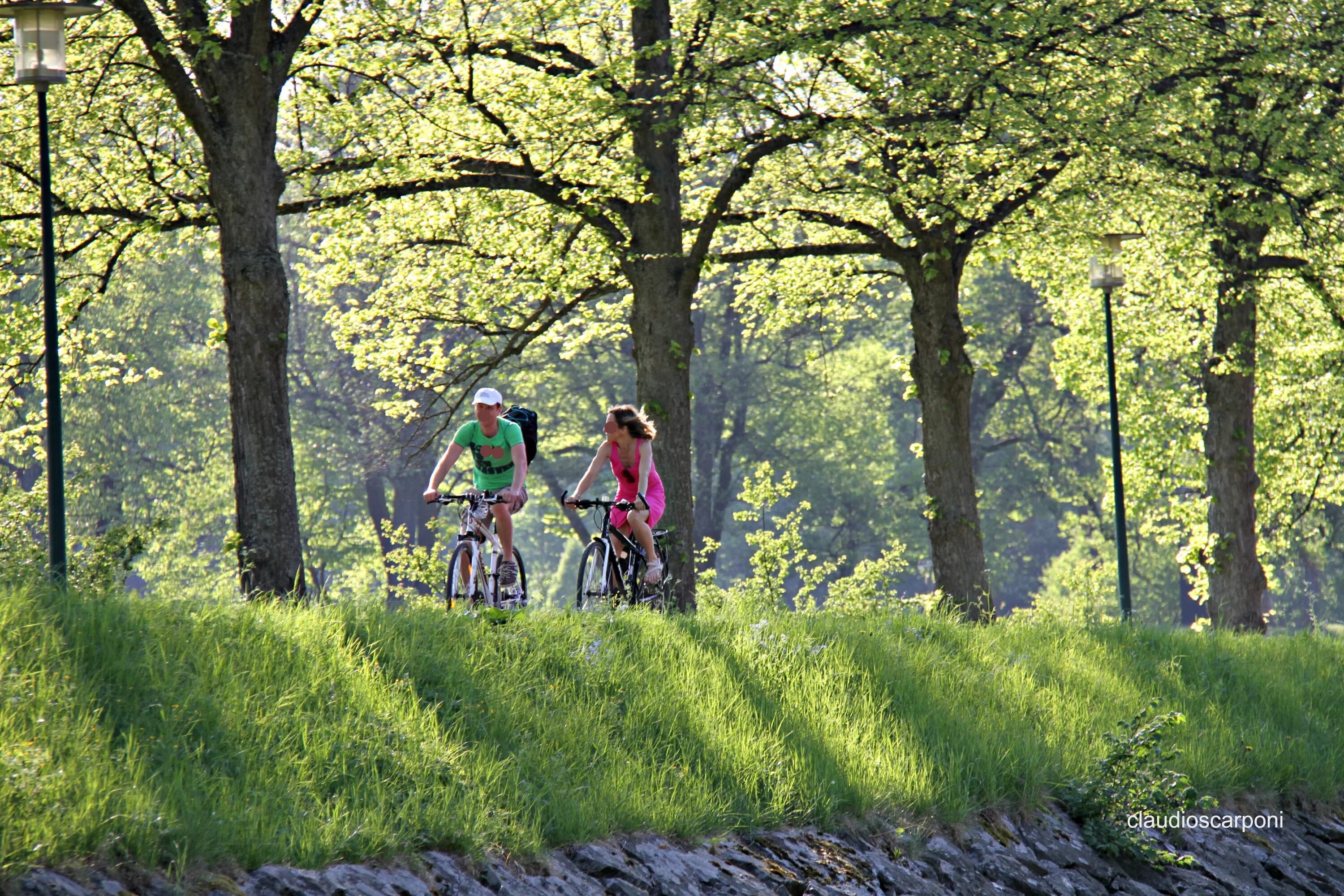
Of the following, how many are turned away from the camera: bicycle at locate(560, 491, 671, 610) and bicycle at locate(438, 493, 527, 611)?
0

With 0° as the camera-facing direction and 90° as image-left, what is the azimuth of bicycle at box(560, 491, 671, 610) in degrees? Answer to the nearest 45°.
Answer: approximately 45°

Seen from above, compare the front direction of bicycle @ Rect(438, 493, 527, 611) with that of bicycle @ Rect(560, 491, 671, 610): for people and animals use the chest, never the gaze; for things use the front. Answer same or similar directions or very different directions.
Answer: same or similar directions

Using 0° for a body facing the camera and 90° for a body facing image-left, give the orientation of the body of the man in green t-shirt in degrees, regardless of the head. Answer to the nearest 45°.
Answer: approximately 45°

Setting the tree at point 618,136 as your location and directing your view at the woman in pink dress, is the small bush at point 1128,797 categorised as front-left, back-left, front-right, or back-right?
front-left

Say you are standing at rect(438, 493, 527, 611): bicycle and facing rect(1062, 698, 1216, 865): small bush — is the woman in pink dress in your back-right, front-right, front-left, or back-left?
front-left

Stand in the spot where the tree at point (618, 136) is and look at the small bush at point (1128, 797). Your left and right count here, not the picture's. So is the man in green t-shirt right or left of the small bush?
right

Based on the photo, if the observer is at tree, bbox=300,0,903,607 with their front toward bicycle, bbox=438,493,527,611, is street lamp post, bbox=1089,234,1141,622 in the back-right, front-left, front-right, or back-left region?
back-left

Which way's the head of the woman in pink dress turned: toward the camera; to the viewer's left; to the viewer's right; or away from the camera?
to the viewer's left

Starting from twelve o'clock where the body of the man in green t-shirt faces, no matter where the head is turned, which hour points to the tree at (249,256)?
The tree is roughly at 2 o'clock from the man in green t-shirt.

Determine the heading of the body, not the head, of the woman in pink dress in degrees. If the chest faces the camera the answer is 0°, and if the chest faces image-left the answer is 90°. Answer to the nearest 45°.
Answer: approximately 45°

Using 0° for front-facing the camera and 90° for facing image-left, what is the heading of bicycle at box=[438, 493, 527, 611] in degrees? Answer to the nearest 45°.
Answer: approximately 45°
